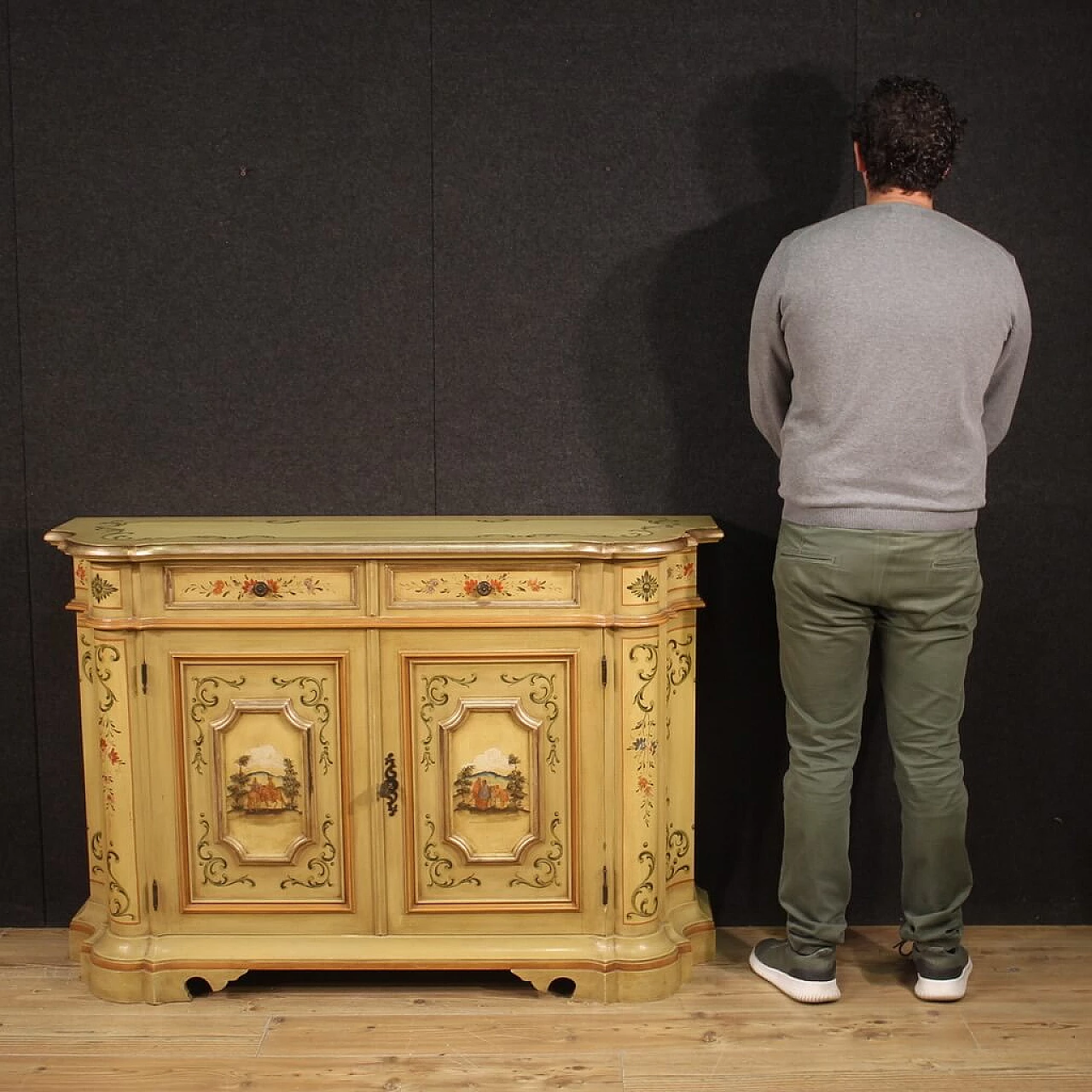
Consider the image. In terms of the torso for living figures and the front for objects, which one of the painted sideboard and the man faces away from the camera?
the man

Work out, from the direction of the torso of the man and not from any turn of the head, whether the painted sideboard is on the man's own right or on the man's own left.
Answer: on the man's own left

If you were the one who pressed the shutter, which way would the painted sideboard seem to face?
facing the viewer

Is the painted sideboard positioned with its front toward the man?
no

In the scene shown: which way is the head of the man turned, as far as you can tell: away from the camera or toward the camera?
away from the camera

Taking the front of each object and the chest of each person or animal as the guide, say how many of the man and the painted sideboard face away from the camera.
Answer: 1

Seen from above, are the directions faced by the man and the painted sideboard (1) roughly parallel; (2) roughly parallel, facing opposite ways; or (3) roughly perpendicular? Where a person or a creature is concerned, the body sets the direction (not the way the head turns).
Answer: roughly parallel, facing opposite ways

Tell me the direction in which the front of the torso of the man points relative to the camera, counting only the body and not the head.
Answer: away from the camera
